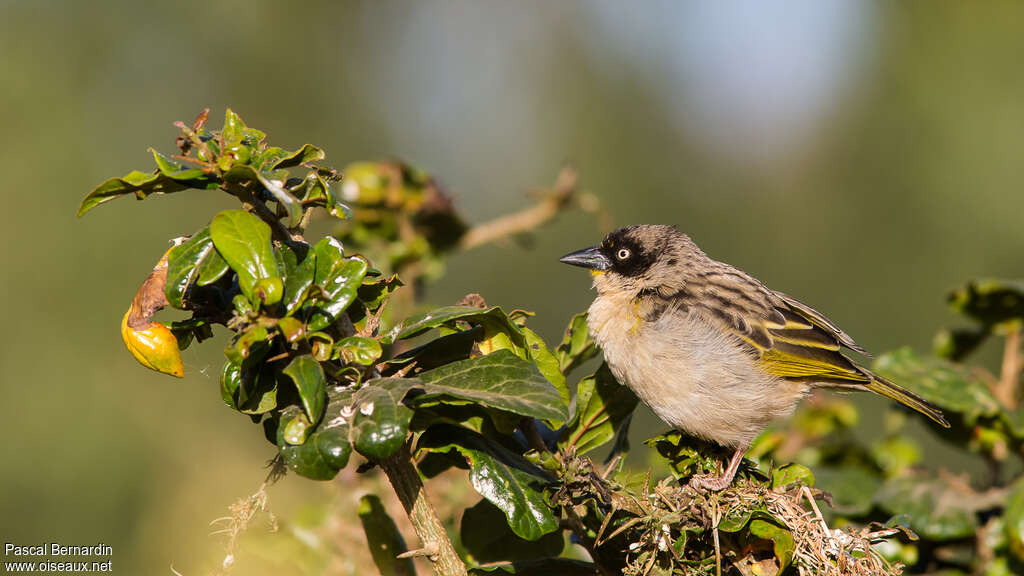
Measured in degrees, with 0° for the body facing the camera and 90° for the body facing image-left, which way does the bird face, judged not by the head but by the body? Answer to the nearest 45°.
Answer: approximately 90°
